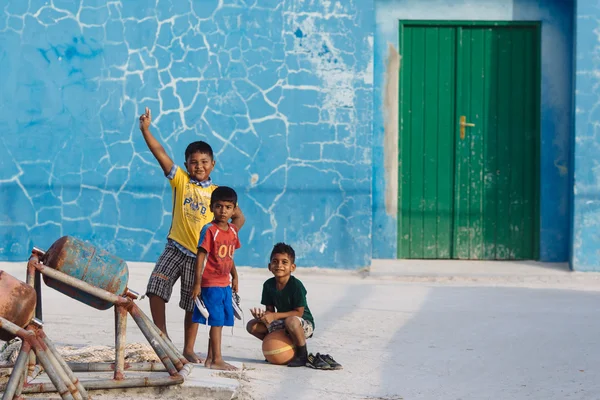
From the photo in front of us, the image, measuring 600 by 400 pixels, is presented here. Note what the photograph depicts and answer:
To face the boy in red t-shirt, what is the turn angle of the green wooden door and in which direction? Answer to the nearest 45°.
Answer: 0° — it already faces them

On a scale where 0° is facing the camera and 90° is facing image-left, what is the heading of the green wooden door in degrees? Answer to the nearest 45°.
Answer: approximately 0°

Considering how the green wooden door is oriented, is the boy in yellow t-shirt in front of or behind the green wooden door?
in front

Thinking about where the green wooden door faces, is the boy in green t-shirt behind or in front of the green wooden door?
in front

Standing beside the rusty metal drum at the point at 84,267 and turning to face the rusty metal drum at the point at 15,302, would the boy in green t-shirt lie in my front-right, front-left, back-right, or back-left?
back-left

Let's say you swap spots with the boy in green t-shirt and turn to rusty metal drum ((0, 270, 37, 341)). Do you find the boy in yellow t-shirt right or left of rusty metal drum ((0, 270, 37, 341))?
right
